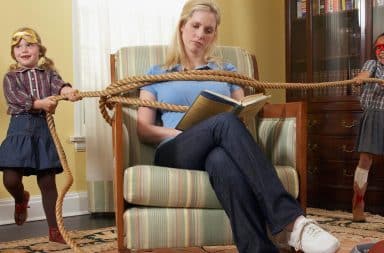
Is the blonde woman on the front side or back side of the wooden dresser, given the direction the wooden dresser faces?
on the front side

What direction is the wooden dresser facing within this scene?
toward the camera

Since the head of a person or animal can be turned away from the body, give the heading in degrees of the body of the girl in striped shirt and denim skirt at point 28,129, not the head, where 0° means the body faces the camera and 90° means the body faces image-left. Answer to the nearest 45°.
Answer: approximately 0°

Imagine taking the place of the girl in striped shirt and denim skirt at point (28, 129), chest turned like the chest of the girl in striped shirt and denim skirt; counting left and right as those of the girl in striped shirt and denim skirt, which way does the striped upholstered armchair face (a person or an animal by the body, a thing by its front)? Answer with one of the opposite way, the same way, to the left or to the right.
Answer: the same way

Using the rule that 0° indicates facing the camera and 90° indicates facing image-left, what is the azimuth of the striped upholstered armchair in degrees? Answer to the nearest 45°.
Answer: approximately 0°

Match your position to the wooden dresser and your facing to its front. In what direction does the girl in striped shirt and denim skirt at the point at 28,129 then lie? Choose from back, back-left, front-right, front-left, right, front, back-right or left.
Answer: front-right
